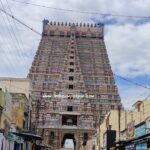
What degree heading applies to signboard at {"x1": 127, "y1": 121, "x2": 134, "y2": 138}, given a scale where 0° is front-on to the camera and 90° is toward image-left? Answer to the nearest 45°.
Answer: approximately 45°
